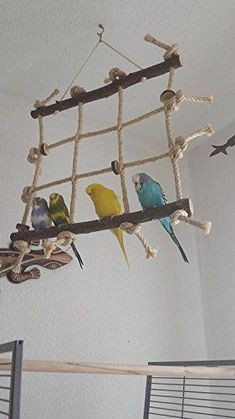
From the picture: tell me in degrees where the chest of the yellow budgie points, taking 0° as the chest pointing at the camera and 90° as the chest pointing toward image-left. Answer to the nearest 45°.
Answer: approximately 90°

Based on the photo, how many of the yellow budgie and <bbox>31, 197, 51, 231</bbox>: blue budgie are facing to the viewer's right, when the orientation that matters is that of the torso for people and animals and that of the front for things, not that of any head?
0
